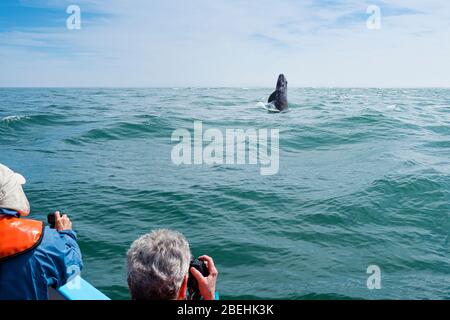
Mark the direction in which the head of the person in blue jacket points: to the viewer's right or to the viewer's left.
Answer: to the viewer's right

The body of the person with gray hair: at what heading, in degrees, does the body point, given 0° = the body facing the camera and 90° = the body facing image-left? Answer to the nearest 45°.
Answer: approximately 225°

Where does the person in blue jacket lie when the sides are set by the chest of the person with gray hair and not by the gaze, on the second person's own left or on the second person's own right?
on the second person's own left
